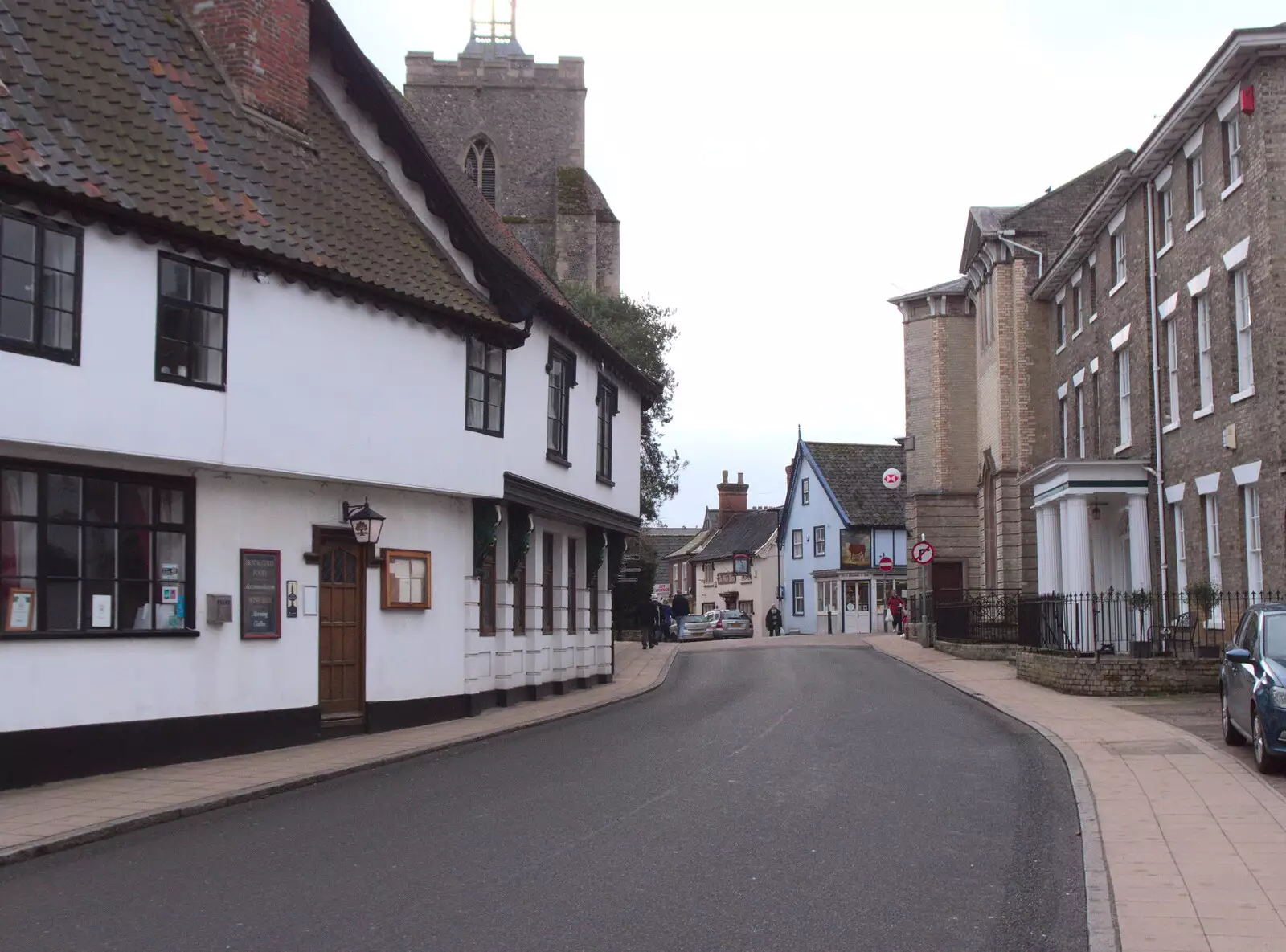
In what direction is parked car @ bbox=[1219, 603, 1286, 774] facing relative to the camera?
toward the camera

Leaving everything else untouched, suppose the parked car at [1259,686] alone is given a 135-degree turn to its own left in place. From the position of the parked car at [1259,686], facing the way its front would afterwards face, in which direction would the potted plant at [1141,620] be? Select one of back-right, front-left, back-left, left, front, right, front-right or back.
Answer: front-left

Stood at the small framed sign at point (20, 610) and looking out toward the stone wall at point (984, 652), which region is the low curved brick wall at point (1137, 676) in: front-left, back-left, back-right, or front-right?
front-right

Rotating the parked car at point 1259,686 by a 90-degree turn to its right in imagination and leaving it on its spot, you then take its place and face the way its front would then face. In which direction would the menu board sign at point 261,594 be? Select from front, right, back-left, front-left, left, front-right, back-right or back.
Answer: front

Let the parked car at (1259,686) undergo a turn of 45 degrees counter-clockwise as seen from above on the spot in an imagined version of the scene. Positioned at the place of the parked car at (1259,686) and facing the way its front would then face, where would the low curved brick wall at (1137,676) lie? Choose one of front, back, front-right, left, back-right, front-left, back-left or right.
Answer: back-left

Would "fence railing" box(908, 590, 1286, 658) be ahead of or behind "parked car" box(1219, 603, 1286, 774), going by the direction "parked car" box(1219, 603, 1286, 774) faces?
behind

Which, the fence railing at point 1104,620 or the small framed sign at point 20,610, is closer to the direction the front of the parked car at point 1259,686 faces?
the small framed sign

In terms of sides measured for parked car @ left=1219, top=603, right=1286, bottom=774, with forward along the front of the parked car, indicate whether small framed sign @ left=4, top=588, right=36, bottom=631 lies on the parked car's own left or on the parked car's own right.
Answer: on the parked car's own right

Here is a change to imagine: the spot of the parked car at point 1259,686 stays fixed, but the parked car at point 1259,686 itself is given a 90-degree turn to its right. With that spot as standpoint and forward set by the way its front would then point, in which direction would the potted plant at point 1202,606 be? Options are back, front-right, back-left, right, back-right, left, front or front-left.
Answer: right
